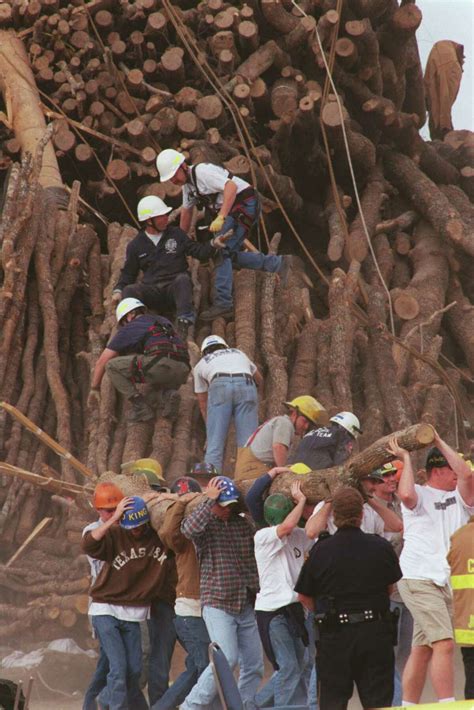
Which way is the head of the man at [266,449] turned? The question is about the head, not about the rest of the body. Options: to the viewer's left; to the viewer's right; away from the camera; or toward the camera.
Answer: to the viewer's right

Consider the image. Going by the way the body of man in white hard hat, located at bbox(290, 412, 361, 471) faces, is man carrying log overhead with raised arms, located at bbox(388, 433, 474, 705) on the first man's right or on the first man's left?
on the first man's right

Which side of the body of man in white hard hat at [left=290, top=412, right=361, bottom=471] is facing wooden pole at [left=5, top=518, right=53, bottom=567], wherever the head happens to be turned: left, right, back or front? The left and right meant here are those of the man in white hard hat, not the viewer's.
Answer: left

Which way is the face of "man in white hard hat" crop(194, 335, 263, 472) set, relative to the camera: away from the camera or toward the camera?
away from the camera

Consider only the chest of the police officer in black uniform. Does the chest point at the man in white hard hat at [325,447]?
yes
